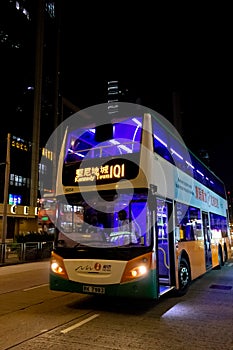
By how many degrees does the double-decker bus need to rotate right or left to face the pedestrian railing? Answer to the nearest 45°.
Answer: approximately 90° to its right

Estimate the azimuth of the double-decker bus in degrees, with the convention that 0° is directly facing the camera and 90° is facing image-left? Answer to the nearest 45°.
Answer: approximately 45°
